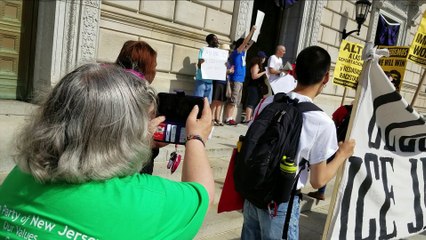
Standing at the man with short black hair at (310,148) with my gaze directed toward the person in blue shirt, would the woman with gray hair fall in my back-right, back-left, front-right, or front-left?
back-left

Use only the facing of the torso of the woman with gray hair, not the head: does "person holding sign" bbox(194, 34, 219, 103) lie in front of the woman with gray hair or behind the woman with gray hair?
in front

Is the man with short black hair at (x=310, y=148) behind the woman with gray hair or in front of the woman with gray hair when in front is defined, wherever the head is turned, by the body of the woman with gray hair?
in front

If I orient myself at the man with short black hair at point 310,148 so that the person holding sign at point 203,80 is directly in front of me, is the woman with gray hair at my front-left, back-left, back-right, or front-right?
back-left

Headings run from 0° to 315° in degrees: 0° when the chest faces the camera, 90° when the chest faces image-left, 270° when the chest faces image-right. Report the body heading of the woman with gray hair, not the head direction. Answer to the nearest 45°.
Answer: approximately 225°

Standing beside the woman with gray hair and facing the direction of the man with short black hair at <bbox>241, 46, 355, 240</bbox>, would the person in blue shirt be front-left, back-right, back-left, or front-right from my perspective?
front-left

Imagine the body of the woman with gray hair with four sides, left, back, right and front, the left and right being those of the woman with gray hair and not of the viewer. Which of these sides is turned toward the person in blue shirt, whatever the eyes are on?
front
